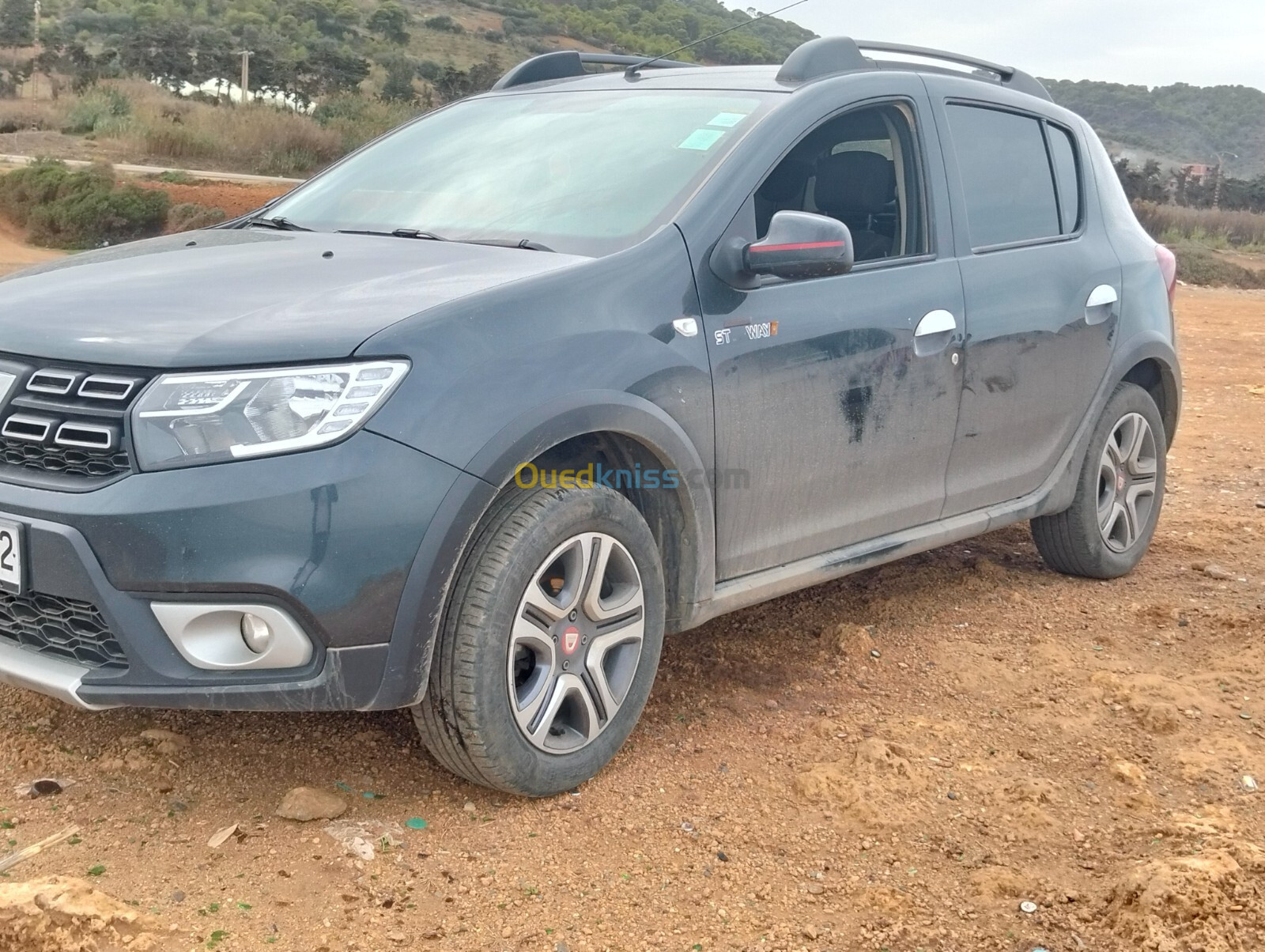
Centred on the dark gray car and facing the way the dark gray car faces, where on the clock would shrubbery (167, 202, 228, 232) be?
The shrubbery is roughly at 4 o'clock from the dark gray car.

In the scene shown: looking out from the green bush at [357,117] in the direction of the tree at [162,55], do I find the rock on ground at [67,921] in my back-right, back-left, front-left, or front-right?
back-left

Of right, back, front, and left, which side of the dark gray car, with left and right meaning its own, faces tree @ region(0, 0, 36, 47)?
right

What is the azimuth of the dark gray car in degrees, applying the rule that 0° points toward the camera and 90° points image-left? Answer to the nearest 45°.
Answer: approximately 45°

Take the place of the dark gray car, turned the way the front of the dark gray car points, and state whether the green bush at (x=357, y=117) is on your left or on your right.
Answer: on your right

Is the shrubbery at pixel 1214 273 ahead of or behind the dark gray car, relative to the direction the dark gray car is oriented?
behind

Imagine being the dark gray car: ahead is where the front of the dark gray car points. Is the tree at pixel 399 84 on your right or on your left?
on your right

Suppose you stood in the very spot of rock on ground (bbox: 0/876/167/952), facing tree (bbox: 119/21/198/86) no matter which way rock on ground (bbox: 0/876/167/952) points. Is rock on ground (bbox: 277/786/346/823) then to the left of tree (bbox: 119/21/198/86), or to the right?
right

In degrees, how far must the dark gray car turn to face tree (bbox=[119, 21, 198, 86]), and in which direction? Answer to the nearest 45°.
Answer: approximately 135° to its right

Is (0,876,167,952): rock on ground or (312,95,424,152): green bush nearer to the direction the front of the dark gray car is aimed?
the rock on ground

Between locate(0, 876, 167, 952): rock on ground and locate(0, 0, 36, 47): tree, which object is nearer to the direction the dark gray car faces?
the rock on ground
